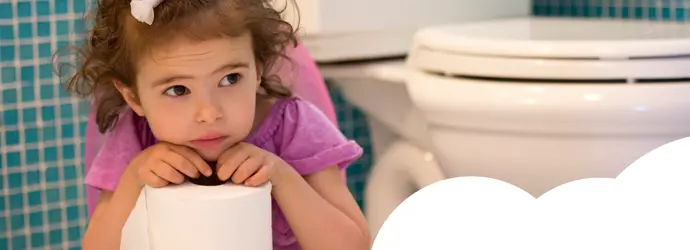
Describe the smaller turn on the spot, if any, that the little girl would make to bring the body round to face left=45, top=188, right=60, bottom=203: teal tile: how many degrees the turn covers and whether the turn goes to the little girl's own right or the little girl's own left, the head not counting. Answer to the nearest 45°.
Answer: approximately 135° to the little girl's own right

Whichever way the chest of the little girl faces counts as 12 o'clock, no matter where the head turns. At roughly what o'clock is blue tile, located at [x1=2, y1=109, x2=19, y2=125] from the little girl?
The blue tile is roughly at 5 o'clock from the little girl.

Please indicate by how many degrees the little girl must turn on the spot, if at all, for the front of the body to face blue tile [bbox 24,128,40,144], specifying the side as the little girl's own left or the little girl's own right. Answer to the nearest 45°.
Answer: approximately 135° to the little girl's own right

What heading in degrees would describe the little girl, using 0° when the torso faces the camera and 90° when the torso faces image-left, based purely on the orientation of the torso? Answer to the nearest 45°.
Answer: approximately 0°

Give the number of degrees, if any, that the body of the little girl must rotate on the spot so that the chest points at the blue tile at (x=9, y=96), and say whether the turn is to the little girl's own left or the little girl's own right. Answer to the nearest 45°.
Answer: approximately 135° to the little girl's own right

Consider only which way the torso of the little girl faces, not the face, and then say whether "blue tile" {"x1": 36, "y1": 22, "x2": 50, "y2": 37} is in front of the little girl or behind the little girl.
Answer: behind

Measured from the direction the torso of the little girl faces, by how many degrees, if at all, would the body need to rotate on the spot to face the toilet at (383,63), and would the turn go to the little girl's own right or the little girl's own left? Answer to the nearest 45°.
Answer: approximately 135° to the little girl's own left
